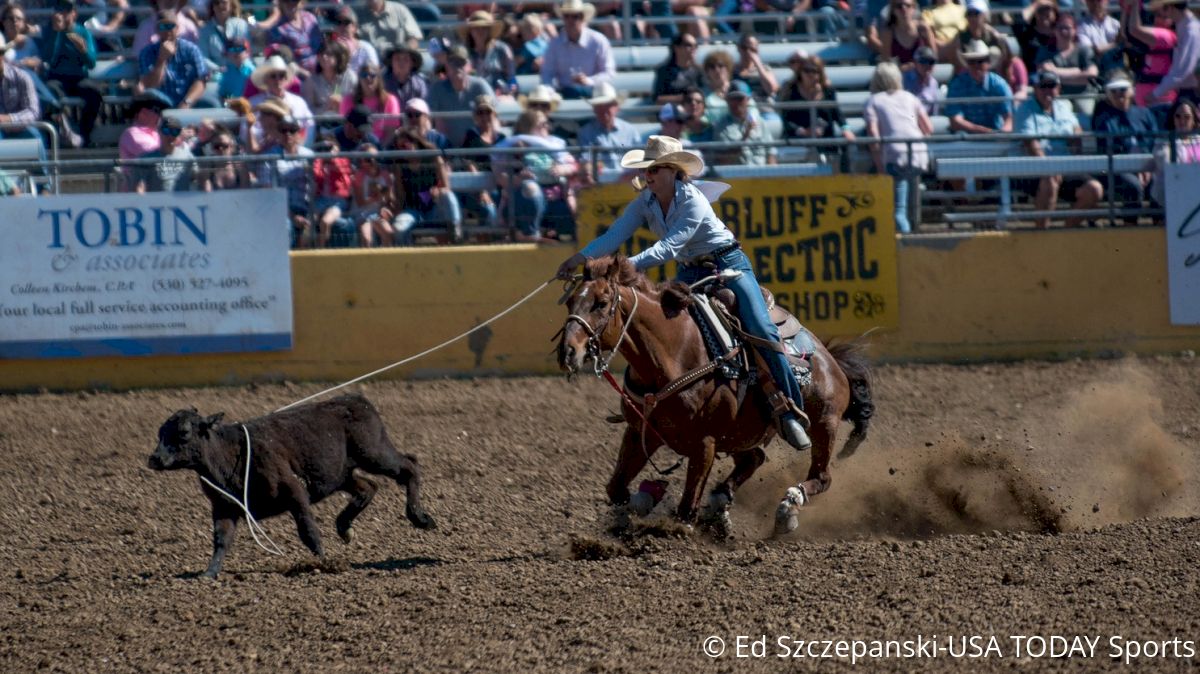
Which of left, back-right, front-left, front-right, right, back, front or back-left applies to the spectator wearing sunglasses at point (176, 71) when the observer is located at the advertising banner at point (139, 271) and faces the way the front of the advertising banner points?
back

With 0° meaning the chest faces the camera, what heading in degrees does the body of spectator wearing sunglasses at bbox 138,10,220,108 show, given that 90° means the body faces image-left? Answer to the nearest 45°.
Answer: approximately 0°

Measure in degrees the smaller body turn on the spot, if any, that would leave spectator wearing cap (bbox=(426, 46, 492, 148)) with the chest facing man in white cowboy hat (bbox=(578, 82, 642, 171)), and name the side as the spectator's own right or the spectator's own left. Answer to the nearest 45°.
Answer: approximately 45° to the spectator's own left

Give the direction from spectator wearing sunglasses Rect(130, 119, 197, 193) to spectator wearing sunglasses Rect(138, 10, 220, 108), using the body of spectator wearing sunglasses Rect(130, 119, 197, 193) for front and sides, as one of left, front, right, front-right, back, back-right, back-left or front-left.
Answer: back

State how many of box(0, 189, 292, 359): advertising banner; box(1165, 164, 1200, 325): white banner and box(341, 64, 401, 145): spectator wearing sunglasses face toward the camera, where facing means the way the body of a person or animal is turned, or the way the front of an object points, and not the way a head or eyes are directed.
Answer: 3

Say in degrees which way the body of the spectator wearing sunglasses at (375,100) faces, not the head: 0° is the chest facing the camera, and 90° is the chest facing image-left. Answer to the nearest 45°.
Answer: approximately 0°
